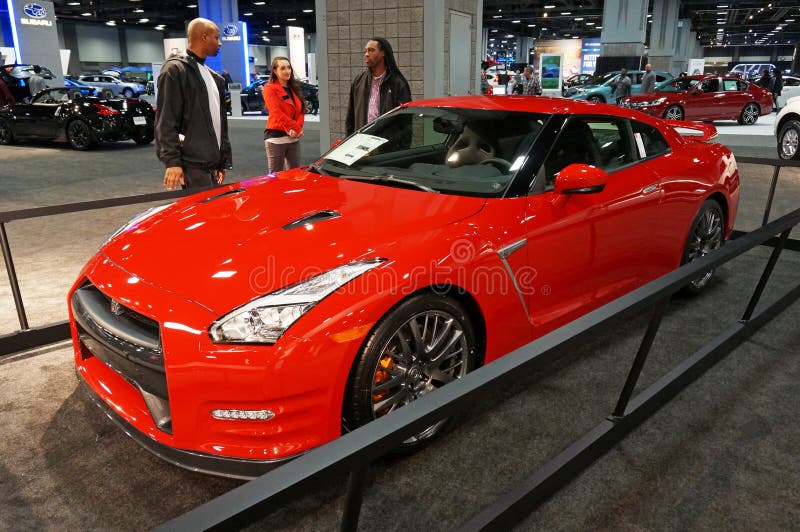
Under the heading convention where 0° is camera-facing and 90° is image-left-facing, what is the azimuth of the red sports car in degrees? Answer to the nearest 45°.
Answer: approximately 45°

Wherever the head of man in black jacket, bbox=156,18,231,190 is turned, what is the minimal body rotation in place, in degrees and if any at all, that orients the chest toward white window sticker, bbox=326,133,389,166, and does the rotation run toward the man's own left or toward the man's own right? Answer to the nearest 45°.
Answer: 0° — they already face it

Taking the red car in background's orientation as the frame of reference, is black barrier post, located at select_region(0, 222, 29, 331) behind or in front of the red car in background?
in front

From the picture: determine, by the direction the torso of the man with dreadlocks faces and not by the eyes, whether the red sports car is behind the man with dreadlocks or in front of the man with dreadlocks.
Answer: in front

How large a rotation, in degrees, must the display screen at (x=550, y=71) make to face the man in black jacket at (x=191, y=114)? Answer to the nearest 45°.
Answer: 0° — it already faces them

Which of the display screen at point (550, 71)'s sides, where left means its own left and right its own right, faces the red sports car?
front

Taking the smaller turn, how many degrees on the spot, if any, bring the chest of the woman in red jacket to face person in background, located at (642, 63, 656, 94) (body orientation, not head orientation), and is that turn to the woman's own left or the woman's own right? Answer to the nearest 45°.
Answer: approximately 90° to the woman's own left

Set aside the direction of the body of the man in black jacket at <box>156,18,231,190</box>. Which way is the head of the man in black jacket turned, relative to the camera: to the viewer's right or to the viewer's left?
to the viewer's right

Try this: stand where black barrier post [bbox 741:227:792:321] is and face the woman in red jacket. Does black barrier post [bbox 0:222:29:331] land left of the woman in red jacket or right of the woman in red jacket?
left

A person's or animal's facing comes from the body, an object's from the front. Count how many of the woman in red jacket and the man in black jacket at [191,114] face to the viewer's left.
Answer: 0
